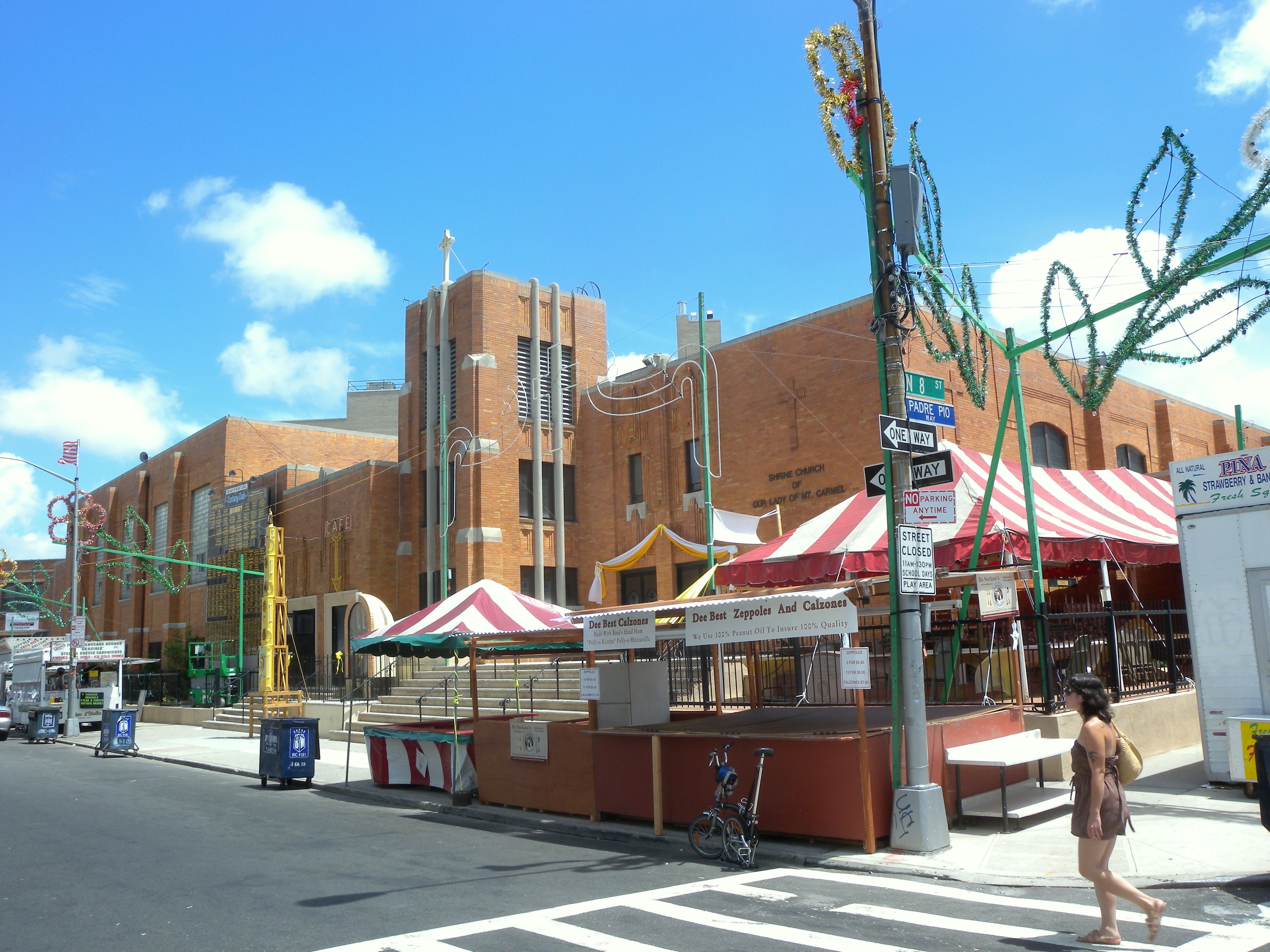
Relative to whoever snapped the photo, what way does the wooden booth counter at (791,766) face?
facing the viewer and to the left of the viewer

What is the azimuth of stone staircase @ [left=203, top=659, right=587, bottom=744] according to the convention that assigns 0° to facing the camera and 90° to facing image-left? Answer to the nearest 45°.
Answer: approximately 45°

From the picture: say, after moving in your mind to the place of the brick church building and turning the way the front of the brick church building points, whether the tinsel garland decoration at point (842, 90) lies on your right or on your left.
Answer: on your left

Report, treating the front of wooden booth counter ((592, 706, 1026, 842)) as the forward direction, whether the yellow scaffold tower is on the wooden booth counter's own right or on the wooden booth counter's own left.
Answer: on the wooden booth counter's own right

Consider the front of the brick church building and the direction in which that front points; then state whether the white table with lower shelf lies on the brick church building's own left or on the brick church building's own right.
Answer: on the brick church building's own left

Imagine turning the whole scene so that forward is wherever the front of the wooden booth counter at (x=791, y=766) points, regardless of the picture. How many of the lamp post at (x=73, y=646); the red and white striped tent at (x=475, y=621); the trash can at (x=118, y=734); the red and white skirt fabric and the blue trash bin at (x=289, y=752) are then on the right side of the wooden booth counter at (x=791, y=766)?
5
